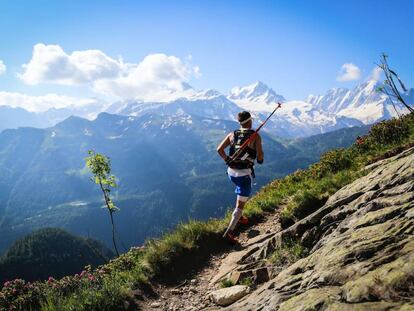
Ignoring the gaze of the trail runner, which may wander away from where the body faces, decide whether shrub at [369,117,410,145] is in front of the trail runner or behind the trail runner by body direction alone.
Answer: in front

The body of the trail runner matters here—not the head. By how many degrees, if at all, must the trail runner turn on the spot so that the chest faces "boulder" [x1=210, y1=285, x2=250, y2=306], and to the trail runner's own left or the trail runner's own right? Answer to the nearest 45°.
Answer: approximately 135° to the trail runner's own right

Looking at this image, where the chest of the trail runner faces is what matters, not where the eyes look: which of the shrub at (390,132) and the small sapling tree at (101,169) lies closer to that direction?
the shrub

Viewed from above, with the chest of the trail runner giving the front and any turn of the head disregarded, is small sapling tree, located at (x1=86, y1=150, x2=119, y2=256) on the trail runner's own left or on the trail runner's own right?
on the trail runner's own left

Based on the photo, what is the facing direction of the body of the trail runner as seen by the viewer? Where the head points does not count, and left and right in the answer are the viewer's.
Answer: facing away from the viewer and to the right of the viewer

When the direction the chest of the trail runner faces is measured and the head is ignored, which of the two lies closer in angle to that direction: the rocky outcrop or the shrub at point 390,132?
the shrub
